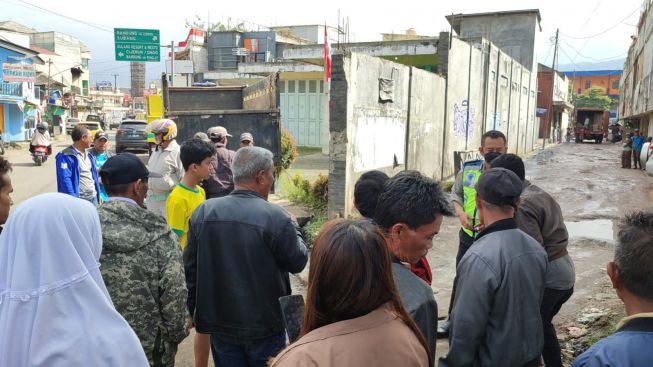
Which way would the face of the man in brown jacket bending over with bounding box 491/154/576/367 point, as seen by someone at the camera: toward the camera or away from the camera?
away from the camera

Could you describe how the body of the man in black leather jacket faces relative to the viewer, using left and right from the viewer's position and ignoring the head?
facing away from the viewer and to the right of the viewer

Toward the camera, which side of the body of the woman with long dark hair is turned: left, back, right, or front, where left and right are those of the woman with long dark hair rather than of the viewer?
back

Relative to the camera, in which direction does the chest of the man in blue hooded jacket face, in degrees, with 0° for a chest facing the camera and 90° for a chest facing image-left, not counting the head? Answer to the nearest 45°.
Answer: approximately 315°

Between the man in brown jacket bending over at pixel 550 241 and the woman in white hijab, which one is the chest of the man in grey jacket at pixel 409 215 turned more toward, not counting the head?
the man in brown jacket bending over

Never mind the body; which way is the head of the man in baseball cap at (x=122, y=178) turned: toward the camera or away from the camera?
away from the camera
